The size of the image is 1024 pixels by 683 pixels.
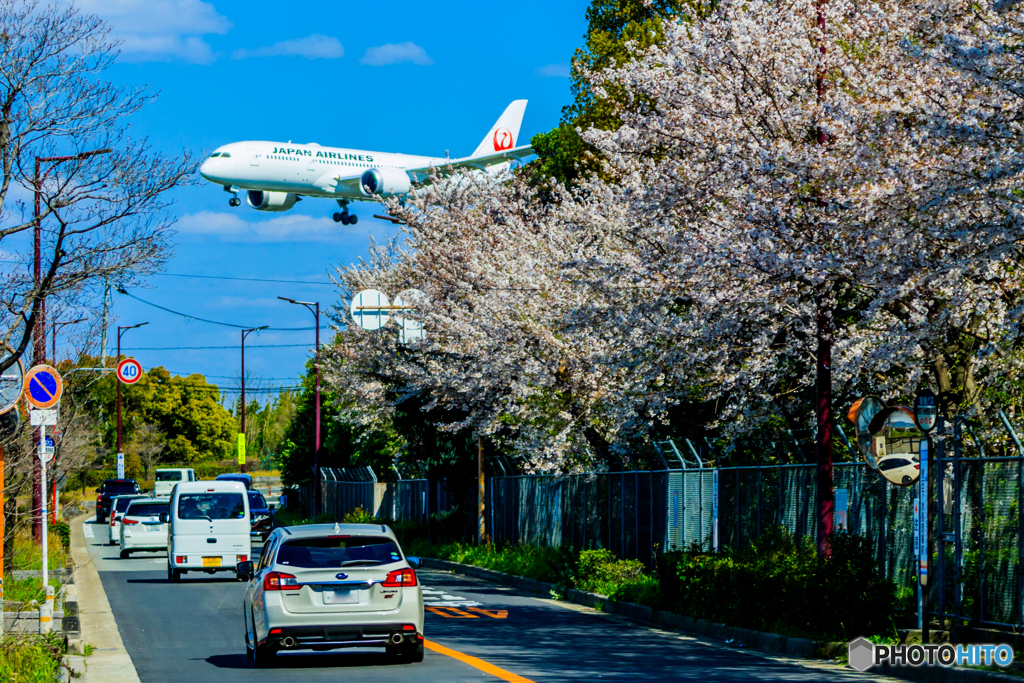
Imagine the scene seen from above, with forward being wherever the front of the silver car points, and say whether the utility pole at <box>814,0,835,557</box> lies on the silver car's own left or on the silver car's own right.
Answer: on the silver car's own right

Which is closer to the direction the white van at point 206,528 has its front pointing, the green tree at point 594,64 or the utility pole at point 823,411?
the green tree

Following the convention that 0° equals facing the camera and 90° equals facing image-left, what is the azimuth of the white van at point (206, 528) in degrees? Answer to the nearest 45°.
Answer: approximately 180°

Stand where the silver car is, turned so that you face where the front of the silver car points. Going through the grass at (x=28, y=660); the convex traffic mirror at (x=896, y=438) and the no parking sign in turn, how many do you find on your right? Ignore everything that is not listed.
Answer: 1

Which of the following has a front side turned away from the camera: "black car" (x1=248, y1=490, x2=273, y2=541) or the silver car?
the silver car

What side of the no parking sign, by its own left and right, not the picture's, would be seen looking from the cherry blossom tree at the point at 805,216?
left

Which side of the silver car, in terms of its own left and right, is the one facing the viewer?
back

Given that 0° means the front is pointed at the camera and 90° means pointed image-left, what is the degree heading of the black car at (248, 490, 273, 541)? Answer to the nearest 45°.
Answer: approximately 0°
